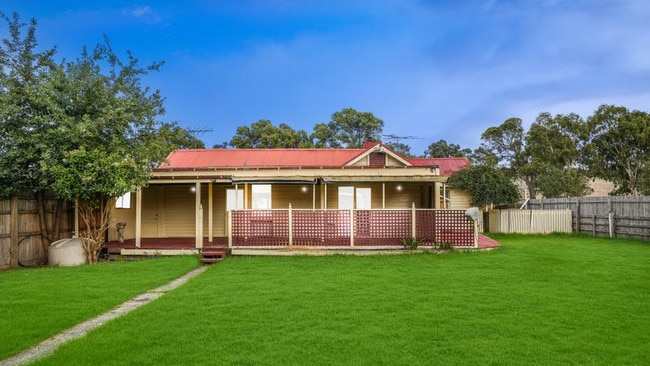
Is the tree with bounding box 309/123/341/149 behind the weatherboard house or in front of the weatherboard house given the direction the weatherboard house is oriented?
behind

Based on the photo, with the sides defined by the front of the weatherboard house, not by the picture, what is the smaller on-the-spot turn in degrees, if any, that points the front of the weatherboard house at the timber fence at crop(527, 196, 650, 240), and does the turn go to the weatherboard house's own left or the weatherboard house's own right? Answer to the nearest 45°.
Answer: approximately 90° to the weatherboard house's own left

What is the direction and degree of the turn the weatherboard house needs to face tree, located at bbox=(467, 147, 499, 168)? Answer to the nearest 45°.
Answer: approximately 135° to its left

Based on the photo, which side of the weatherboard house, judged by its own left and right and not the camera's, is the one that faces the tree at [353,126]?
back

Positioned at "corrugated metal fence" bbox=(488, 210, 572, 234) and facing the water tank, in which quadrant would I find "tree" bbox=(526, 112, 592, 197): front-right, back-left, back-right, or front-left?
back-right

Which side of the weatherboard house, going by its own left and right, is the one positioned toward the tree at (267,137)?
back

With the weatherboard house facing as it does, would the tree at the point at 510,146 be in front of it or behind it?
behind

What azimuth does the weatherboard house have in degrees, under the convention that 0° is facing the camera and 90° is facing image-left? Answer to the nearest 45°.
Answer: approximately 0°

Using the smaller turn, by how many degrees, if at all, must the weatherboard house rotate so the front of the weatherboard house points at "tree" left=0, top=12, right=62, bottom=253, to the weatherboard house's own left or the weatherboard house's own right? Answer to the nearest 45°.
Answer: approximately 45° to the weatherboard house's own right
